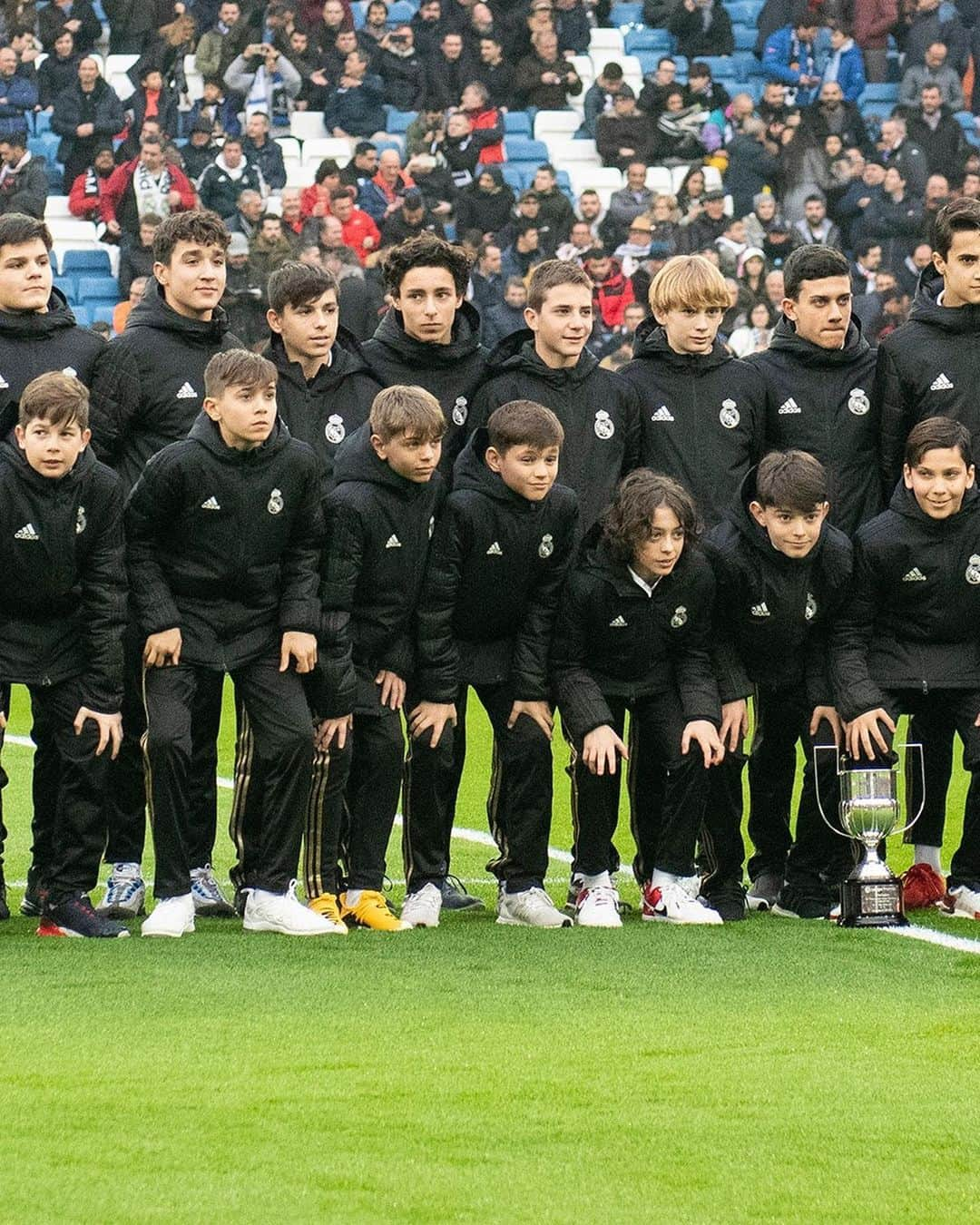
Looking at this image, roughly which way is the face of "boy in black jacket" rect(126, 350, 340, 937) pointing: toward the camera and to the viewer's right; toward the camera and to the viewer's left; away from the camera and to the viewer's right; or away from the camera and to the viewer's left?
toward the camera and to the viewer's right

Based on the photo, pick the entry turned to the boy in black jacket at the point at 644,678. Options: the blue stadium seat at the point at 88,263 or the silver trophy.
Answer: the blue stadium seat

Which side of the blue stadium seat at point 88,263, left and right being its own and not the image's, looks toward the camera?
front

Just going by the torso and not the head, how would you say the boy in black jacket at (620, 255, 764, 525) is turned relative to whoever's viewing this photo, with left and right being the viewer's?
facing the viewer

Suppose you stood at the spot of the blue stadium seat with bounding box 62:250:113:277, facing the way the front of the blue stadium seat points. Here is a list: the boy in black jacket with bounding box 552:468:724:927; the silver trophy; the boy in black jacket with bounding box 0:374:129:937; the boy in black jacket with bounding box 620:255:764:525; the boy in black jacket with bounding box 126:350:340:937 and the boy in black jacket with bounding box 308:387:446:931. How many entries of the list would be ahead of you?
6

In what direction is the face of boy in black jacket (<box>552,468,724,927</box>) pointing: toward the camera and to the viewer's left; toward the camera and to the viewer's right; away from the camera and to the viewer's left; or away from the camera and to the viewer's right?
toward the camera and to the viewer's right

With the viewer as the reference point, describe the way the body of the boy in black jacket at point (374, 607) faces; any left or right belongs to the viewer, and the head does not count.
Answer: facing the viewer and to the right of the viewer

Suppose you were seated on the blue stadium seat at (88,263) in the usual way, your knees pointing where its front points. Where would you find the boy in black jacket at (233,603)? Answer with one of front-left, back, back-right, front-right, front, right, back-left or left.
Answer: front

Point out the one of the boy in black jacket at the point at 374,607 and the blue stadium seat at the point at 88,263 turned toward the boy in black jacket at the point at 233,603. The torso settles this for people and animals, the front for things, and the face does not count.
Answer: the blue stadium seat

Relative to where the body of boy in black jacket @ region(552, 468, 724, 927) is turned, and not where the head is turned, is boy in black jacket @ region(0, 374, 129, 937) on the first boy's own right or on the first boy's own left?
on the first boy's own right

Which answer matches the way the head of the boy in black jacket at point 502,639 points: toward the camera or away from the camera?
toward the camera

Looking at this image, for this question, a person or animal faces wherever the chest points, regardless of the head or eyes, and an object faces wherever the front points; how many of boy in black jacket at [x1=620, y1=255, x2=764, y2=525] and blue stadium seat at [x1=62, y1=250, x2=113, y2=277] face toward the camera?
2

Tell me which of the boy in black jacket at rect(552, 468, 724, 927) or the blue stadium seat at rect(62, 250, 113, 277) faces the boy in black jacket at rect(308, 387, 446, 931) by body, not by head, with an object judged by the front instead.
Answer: the blue stadium seat

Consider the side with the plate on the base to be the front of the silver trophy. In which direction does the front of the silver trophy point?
toward the camera

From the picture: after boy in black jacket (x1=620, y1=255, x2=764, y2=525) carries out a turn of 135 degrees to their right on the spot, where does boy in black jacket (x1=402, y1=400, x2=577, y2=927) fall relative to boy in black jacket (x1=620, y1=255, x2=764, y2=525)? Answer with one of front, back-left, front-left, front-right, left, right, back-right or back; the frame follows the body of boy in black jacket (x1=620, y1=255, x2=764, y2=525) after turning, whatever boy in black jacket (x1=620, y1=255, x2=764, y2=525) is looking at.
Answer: left

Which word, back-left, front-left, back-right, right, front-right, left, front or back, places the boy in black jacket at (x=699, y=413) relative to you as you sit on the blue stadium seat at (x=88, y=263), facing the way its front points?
front
